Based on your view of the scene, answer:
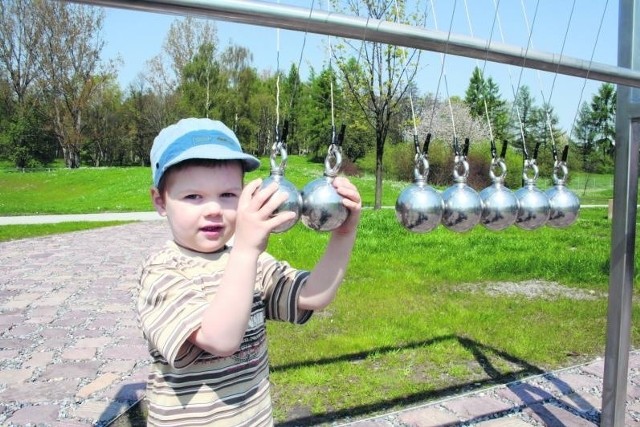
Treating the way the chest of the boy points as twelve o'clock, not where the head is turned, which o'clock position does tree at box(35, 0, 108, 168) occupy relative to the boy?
The tree is roughly at 7 o'clock from the boy.

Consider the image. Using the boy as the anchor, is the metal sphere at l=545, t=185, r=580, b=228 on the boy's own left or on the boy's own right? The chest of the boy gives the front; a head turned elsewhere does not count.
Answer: on the boy's own left

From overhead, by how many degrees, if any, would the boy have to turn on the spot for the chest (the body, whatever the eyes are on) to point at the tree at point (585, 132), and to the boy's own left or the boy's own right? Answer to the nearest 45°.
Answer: approximately 90° to the boy's own left

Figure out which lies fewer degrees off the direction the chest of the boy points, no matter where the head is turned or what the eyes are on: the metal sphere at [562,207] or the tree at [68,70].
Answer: the metal sphere

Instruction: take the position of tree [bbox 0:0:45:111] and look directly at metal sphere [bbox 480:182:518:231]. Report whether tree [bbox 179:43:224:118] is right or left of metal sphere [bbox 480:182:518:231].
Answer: left

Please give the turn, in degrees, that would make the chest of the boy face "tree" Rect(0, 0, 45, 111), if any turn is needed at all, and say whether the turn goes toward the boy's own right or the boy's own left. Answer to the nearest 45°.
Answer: approximately 135° to the boy's own left

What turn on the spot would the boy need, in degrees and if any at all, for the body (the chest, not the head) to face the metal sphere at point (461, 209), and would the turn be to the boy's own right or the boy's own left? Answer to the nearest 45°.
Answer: approximately 45° to the boy's own left

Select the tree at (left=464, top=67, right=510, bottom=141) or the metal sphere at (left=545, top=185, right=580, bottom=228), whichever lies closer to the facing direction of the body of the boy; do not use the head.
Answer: the metal sphere

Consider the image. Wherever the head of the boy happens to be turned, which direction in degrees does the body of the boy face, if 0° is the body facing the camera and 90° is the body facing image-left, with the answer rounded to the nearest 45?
approximately 315°

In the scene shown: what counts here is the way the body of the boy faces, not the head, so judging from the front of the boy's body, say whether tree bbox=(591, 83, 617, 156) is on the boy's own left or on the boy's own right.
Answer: on the boy's own left

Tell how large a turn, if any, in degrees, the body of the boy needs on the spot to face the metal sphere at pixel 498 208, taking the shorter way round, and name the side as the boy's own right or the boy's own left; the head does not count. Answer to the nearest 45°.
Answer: approximately 45° to the boy's own left
